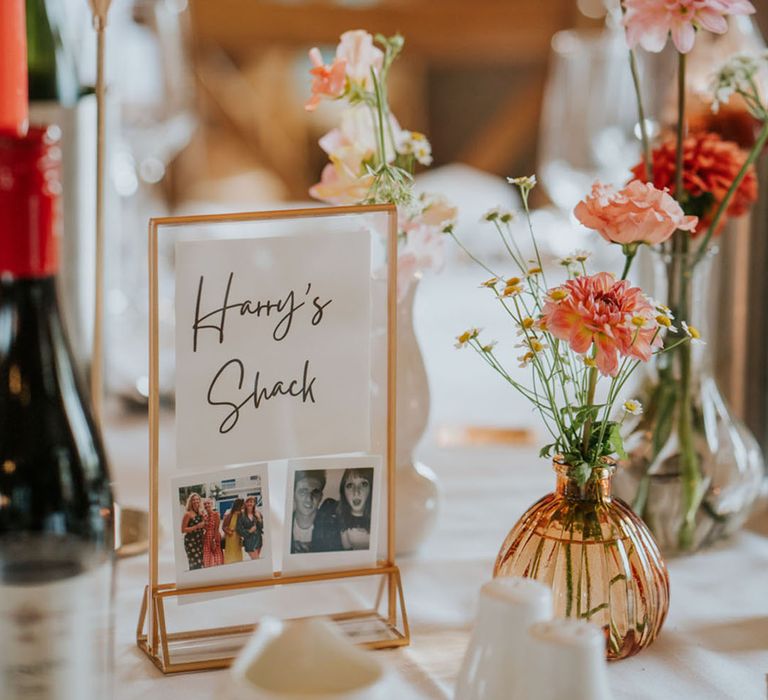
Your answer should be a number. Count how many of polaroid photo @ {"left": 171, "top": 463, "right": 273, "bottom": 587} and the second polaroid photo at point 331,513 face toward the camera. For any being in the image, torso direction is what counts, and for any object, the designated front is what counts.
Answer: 2

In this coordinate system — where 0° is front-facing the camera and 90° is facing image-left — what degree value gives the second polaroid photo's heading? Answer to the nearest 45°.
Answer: approximately 0°
